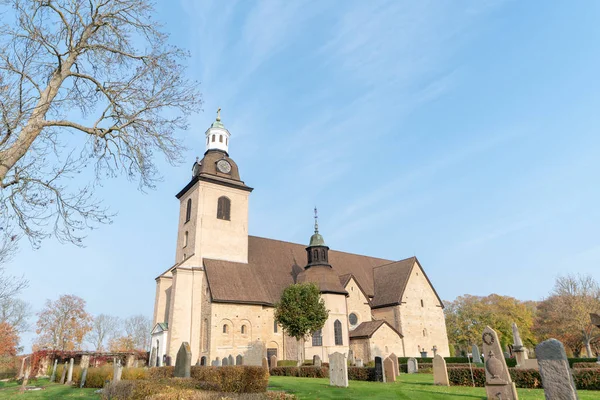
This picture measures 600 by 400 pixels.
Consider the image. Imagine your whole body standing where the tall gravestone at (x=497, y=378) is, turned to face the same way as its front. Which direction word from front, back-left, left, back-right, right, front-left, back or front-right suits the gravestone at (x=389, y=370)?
back-right

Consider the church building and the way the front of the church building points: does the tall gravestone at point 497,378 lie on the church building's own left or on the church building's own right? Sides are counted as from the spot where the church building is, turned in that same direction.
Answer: on the church building's own left

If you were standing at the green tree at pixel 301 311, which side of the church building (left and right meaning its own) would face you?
left

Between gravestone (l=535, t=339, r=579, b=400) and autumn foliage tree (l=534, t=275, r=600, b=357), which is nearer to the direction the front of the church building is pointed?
the gravestone

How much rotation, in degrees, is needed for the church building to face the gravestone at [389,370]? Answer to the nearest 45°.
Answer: approximately 90° to its left

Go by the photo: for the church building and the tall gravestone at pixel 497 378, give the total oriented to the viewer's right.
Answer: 0

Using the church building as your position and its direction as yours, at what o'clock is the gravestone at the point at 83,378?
The gravestone is roughly at 11 o'clock from the church building.

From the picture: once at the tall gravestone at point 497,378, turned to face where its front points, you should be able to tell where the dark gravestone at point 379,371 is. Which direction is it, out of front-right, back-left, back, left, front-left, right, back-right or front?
back-right

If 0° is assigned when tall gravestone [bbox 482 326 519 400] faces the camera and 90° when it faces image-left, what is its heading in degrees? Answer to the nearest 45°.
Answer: approximately 0°

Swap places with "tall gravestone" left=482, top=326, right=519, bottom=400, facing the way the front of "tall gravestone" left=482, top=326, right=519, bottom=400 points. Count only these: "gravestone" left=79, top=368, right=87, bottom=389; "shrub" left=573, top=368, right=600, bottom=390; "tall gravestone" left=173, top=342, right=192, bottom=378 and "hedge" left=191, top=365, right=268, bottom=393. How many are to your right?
3

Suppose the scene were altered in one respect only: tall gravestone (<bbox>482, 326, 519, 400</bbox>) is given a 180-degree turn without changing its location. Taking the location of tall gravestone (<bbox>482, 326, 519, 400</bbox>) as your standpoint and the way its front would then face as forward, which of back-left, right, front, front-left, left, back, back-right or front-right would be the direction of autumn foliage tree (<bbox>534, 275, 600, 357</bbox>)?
front
